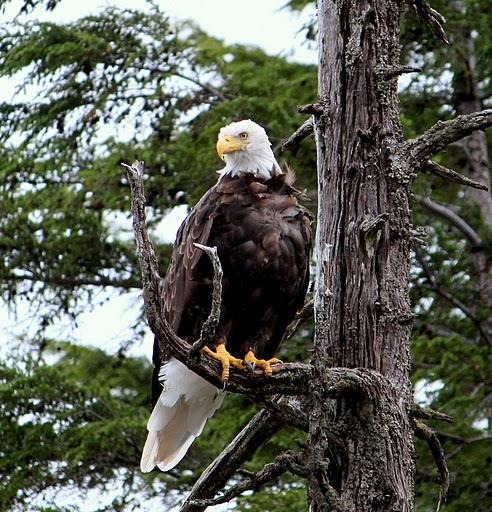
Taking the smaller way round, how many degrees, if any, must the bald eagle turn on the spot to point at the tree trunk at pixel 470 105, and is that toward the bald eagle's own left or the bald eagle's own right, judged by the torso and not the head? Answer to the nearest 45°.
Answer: approximately 90° to the bald eagle's own left

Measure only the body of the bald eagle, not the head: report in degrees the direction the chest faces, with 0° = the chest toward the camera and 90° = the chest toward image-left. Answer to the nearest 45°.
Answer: approximately 315°
